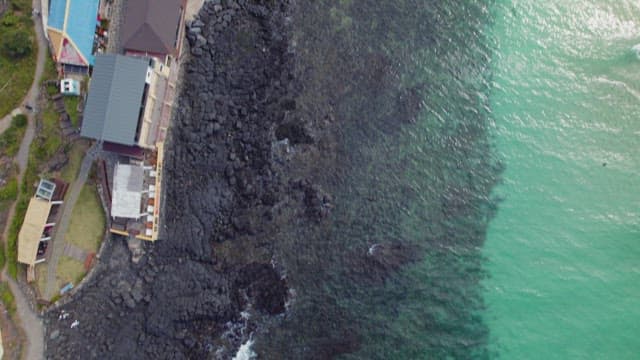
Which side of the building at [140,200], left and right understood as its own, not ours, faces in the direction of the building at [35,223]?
back
